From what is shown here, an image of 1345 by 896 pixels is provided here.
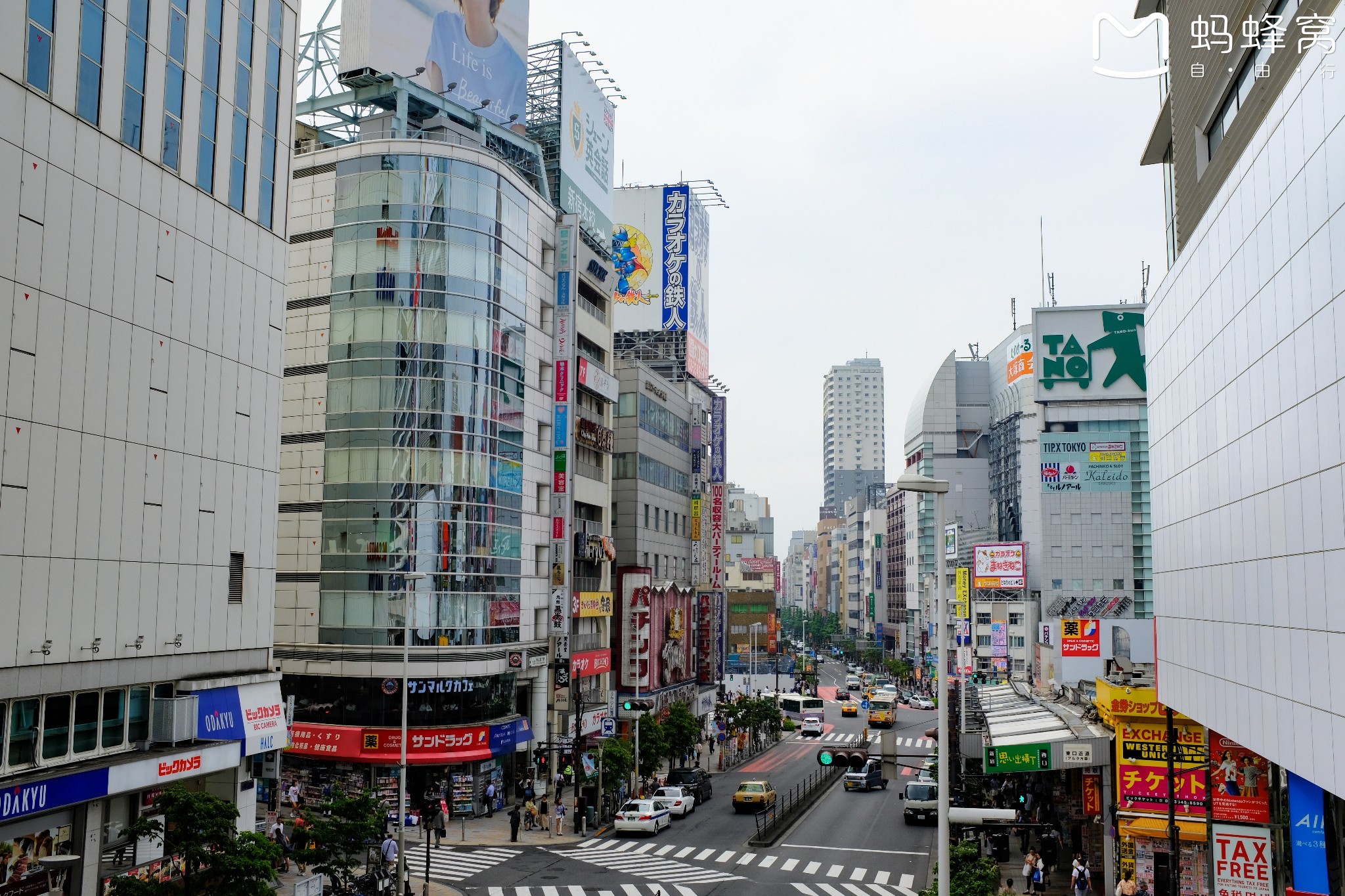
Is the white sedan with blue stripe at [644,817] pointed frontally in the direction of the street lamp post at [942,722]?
no

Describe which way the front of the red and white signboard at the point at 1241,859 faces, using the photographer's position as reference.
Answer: facing the viewer

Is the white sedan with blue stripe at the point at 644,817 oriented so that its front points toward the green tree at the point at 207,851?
no

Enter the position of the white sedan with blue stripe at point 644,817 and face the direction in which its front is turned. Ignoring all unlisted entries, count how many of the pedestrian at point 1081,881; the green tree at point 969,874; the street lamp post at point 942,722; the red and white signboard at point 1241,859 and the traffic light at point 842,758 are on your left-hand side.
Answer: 0

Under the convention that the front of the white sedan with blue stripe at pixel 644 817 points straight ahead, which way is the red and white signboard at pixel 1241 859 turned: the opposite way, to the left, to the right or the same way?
the opposite way

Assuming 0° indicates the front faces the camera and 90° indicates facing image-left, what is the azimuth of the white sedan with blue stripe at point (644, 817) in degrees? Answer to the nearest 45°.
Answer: approximately 225°

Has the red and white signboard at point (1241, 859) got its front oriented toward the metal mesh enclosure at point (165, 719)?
no

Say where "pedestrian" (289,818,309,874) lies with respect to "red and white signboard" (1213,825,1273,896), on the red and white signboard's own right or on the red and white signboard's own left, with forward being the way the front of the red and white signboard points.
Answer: on the red and white signboard's own right

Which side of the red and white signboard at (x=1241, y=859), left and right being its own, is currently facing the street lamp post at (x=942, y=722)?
front

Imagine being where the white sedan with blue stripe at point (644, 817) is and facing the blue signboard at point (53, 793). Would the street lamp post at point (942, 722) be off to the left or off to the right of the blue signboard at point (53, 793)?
left

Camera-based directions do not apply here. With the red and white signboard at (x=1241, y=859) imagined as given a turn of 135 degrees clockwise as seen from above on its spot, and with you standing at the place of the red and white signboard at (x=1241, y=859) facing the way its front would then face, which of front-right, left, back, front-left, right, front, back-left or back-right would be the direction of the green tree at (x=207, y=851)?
left
